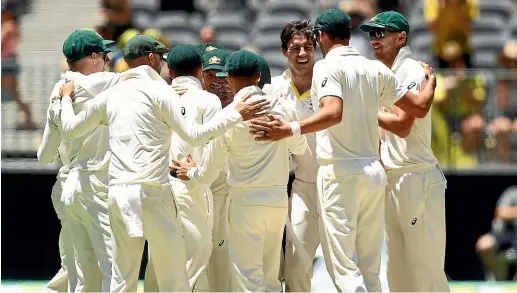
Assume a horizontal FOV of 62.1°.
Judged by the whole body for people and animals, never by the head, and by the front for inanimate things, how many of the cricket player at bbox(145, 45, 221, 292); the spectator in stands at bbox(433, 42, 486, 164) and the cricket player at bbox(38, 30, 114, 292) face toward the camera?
1

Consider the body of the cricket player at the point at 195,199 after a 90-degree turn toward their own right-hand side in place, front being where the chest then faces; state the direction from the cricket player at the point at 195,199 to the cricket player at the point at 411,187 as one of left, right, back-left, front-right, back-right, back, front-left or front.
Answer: front

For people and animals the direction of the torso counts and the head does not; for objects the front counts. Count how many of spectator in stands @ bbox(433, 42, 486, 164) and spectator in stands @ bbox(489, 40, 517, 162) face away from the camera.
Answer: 0

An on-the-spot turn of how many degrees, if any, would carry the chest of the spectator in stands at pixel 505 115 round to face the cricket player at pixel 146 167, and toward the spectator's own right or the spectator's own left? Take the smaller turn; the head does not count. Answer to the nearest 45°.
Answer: approximately 45° to the spectator's own right

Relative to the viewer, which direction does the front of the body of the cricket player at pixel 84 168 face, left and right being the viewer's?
facing away from the viewer and to the right of the viewer

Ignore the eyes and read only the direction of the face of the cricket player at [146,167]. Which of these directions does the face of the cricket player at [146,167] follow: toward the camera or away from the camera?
away from the camera

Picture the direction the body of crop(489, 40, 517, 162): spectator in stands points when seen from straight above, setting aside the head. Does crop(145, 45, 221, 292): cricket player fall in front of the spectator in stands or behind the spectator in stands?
in front

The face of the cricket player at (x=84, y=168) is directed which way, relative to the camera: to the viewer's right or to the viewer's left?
to the viewer's right

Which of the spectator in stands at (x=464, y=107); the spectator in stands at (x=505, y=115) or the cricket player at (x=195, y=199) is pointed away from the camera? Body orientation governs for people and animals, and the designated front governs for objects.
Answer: the cricket player

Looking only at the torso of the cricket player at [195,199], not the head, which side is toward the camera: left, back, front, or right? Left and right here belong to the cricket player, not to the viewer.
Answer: back
